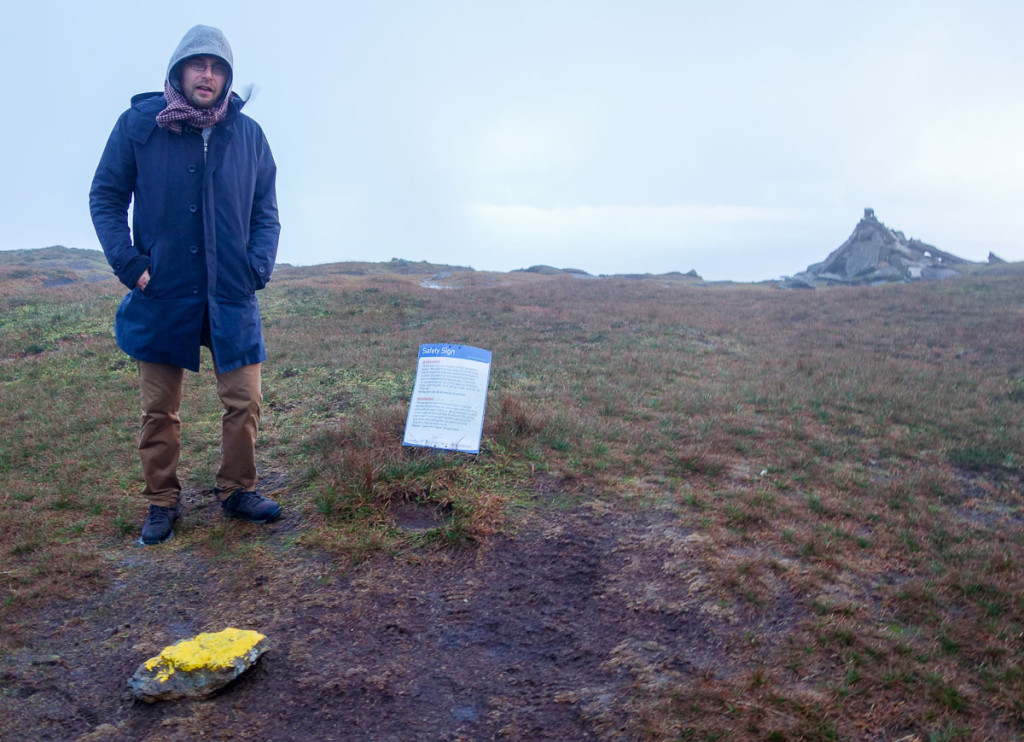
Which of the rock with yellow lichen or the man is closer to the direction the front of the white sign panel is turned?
the rock with yellow lichen

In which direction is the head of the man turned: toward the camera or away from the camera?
toward the camera

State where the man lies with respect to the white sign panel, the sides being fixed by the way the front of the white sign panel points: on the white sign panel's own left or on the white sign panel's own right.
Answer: on the white sign panel's own right

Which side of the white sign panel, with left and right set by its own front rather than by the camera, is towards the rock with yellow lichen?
front

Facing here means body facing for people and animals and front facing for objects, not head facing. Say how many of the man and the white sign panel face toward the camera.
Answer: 2

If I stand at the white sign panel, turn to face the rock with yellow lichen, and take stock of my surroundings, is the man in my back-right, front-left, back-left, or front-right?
front-right

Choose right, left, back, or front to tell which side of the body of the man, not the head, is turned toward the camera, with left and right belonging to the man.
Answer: front

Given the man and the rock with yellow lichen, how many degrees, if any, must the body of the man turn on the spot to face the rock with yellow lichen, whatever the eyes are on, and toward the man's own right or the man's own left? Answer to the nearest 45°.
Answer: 0° — they already face it

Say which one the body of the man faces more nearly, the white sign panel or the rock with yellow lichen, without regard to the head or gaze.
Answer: the rock with yellow lichen

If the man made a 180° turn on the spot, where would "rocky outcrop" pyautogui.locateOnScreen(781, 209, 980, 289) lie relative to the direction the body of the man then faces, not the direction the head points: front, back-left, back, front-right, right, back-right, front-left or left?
front-right
